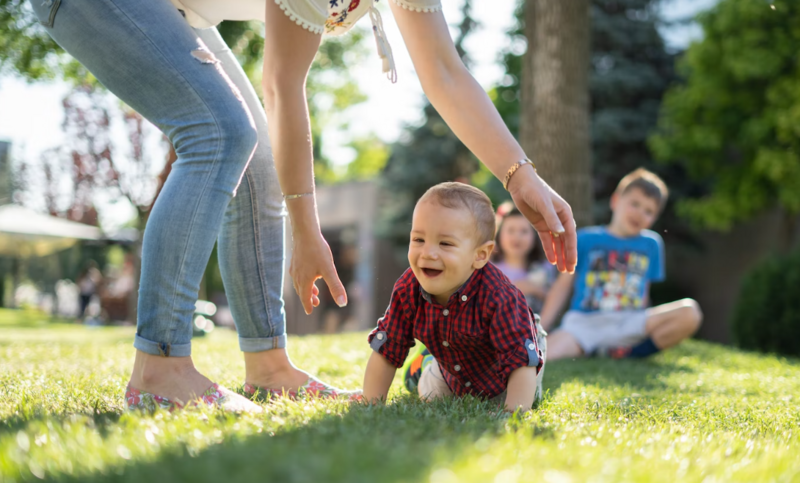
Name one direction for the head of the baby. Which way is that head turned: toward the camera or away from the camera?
toward the camera

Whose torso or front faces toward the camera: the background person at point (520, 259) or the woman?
the background person

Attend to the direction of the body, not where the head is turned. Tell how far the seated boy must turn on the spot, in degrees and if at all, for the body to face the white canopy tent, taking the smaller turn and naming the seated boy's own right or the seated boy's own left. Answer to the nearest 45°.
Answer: approximately 135° to the seated boy's own right

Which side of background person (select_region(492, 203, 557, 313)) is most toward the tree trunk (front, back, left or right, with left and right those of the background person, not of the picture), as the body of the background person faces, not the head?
back

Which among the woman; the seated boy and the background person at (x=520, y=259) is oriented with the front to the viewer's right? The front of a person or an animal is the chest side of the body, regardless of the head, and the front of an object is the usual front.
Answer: the woman

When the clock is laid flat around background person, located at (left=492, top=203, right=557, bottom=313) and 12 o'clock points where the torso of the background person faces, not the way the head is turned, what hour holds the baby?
The baby is roughly at 12 o'clock from the background person.

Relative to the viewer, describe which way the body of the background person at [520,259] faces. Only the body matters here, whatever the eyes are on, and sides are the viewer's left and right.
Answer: facing the viewer

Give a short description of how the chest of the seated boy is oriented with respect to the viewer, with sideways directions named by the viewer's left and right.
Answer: facing the viewer

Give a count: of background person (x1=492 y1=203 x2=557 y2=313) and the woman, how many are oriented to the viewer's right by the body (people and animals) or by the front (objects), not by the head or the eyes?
1

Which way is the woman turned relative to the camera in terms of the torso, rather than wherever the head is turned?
to the viewer's right

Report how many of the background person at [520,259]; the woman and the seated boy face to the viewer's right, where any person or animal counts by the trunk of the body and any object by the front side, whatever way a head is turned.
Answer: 1
